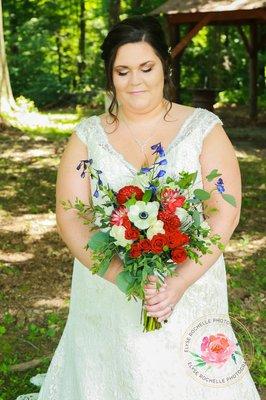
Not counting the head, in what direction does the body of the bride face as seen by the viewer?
toward the camera

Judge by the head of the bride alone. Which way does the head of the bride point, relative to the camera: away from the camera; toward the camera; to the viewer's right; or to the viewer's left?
toward the camera

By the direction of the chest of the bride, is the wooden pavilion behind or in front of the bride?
behind
